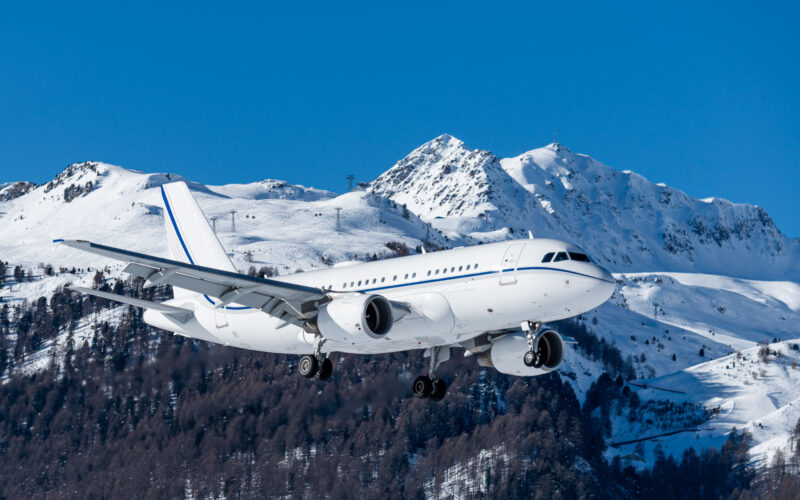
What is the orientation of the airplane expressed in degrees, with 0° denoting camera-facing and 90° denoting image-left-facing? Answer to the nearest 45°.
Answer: approximately 315°
